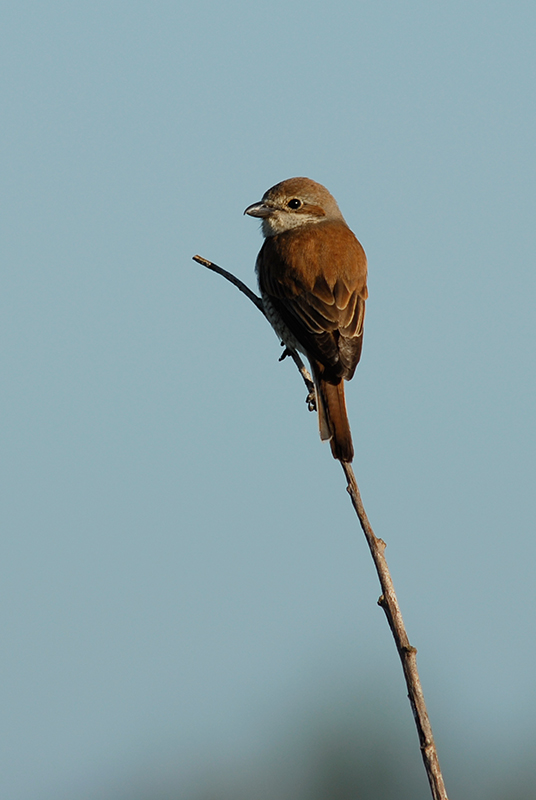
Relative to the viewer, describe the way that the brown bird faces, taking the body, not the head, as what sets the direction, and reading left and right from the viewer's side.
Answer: facing away from the viewer and to the left of the viewer
